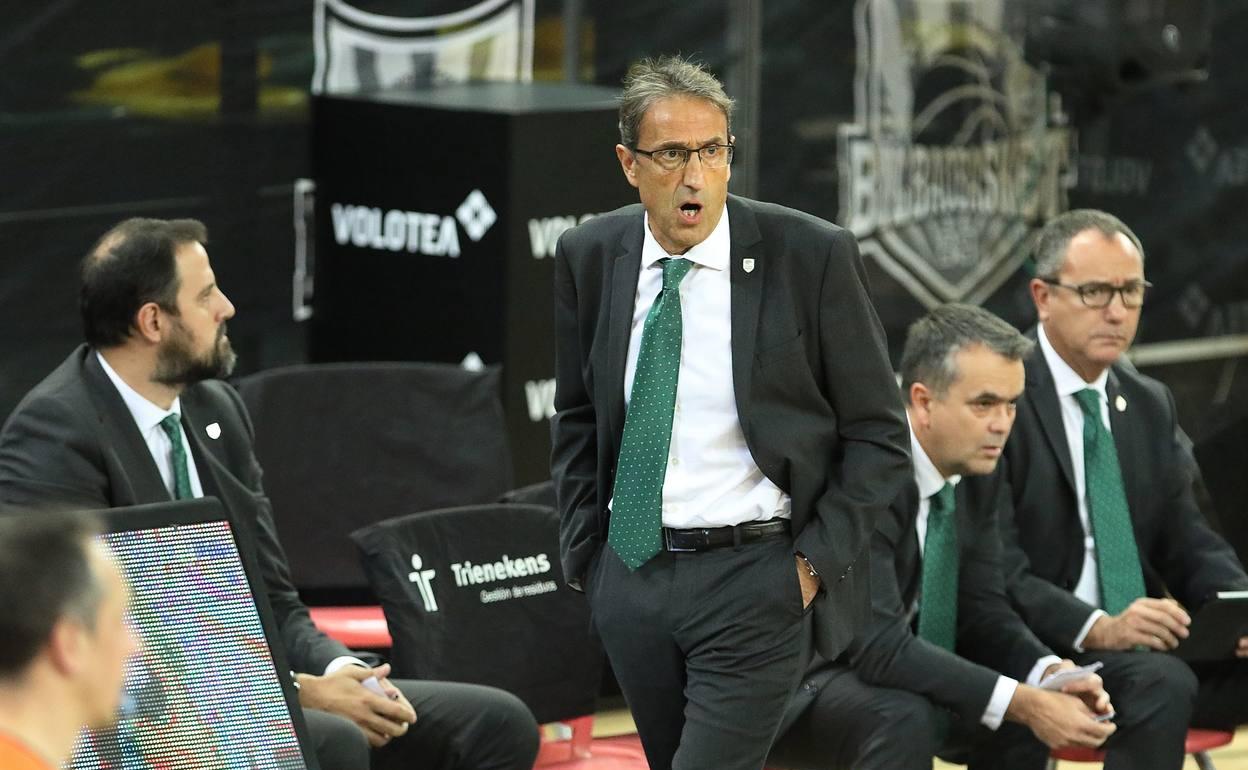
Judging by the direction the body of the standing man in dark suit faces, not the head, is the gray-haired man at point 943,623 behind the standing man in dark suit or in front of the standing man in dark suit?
behind

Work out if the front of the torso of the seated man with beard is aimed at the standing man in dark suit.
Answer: yes

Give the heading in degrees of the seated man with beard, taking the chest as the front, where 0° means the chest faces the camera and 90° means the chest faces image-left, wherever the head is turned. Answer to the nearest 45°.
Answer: approximately 315°

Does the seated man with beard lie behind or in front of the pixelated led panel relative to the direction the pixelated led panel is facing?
behind

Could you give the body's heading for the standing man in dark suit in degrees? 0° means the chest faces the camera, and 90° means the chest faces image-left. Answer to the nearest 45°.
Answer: approximately 0°

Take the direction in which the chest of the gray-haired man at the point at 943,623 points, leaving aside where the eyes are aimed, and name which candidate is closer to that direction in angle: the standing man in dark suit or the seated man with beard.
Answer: the standing man in dark suit

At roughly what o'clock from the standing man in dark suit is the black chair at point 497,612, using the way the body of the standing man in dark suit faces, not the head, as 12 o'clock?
The black chair is roughly at 5 o'clock from the standing man in dark suit.

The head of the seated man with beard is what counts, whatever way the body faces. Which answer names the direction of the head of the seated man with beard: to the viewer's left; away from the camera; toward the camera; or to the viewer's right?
to the viewer's right
